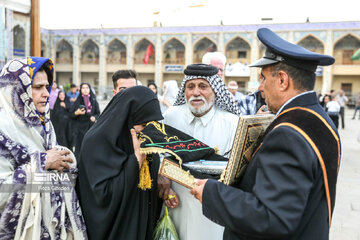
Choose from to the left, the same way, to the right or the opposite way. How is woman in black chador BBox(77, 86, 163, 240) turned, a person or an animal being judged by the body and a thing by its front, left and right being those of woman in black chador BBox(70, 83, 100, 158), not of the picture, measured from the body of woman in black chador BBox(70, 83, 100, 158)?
to the left

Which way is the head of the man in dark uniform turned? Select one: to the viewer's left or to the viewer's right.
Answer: to the viewer's left

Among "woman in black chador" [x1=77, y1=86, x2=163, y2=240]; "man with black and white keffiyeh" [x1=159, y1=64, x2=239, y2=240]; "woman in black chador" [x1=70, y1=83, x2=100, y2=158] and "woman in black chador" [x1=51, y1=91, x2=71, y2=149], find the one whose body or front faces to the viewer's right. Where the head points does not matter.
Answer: "woman in black chador" [x1=77, y1=86, x2=163, y2=240]

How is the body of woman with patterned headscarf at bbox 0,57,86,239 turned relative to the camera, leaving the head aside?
to the viewer's right

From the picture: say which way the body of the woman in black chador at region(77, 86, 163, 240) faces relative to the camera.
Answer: to the viewer's right

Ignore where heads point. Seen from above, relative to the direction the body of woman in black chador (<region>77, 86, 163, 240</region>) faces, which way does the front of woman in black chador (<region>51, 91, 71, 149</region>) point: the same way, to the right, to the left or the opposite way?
to the right
